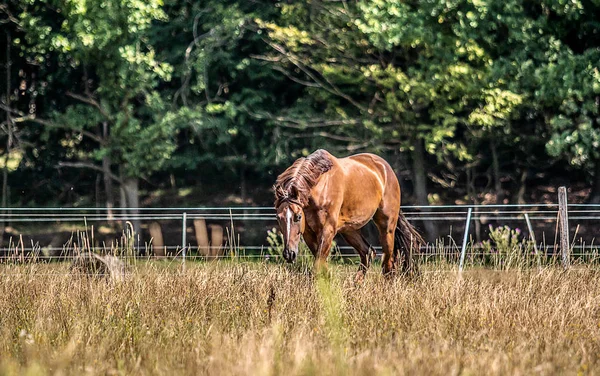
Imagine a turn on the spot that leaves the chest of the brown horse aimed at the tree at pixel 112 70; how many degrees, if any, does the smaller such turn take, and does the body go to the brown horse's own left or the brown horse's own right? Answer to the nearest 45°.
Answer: approximately 90° to the brown horse's own right

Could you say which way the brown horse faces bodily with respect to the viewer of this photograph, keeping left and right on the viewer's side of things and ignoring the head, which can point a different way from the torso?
facing the viewer and to the left of the viewer
